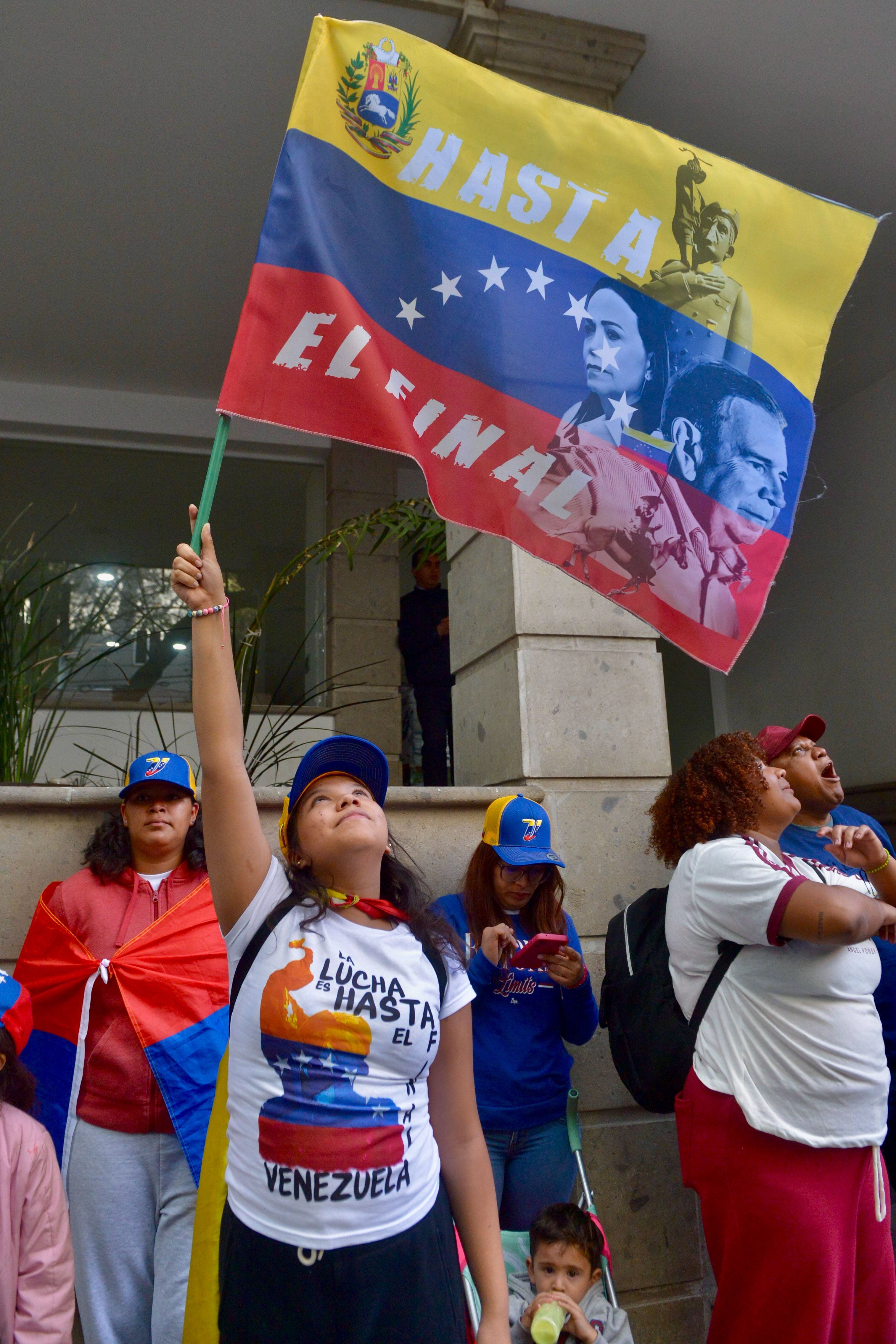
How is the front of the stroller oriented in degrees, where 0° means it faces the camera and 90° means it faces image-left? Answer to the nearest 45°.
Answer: approximately 0°

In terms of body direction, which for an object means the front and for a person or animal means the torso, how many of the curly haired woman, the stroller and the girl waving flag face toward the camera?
2

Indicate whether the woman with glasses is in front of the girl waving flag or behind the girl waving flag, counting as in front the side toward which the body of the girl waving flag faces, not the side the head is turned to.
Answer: behind

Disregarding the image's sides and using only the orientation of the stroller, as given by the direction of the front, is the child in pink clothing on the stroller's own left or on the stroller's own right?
on the stroller's own right

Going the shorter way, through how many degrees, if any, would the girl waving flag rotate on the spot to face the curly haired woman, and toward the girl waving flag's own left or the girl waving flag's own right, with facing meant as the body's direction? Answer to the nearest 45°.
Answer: approximately 135° to the girl waving flag's own left

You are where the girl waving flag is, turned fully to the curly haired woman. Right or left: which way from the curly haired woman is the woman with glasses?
left

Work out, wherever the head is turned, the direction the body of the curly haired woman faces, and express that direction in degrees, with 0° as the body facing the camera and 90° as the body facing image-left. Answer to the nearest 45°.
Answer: approximately 270°

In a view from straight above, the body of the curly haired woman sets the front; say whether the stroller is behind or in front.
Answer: behind

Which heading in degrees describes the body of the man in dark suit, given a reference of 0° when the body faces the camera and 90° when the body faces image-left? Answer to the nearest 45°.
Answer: approximately 315°

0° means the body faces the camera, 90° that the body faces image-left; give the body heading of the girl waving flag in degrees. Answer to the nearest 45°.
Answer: approximately 0°
